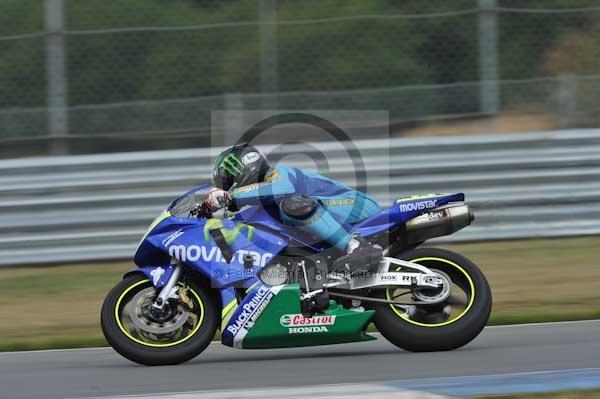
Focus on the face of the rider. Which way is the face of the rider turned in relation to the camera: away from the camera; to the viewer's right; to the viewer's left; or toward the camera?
to the viewer's left

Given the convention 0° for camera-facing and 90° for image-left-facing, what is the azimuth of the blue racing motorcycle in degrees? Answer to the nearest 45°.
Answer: approximately 90°

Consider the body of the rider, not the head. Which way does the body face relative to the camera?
to the viewer's left
